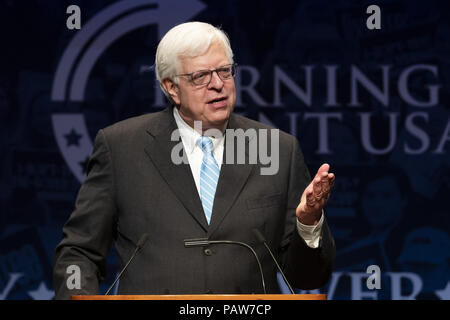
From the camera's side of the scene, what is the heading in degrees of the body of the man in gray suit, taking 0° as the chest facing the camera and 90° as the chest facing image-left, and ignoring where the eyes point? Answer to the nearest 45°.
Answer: approximately 0°
